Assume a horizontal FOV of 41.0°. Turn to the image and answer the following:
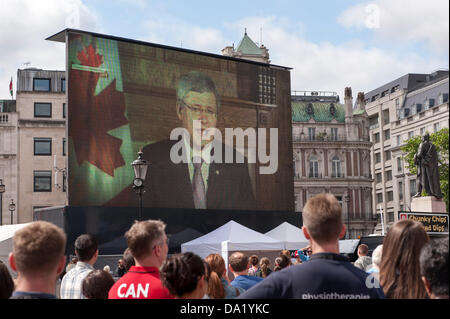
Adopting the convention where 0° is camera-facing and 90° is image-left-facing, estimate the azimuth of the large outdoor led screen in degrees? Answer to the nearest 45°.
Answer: approximately 315°

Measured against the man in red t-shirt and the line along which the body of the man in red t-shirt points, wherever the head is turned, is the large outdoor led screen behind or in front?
in front

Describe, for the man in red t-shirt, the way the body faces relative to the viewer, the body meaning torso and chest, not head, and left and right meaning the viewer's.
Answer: facing away from the viewer and to the right of the viewer

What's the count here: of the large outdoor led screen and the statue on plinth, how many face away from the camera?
0

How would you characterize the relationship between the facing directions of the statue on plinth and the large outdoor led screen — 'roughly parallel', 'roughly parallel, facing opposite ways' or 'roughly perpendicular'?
roughly perpendicular

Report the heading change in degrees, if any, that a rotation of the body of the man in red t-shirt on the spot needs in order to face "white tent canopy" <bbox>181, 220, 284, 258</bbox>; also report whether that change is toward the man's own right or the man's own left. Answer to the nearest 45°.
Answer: approximately 45° to the man's own left

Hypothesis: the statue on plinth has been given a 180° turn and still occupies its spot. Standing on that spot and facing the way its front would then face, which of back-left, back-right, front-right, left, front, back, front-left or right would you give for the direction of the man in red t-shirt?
back-right

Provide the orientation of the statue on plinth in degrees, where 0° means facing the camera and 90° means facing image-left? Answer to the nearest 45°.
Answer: approximately 45°

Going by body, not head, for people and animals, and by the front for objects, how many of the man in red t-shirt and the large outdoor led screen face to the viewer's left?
0
